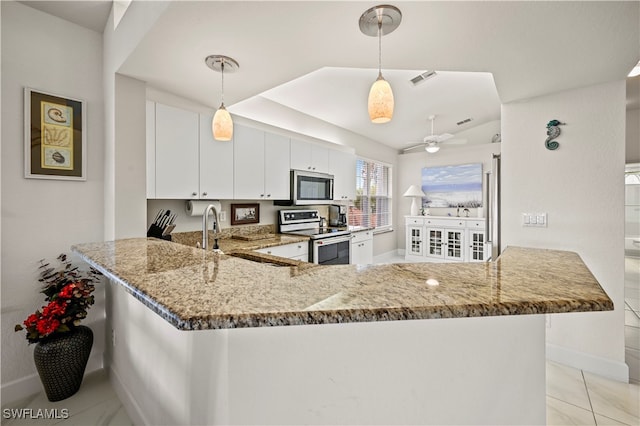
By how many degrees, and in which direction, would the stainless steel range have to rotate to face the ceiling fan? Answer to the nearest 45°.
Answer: approximately 45° to its left

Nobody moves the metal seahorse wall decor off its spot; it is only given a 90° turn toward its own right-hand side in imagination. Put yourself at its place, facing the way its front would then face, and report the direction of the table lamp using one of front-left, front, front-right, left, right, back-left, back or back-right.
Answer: front-right

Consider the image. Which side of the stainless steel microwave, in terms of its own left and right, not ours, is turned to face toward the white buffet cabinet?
left

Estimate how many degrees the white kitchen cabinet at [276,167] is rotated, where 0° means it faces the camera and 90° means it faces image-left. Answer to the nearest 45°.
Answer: approximately 315°

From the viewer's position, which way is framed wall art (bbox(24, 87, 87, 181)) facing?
facing the viewer and to the right of the viewer

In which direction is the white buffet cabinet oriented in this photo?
toward the camera

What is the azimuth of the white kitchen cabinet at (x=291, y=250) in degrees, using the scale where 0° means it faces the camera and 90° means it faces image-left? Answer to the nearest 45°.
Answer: approximately 315°

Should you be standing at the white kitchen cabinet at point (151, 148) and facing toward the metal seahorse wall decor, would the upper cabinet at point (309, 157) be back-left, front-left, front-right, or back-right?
front-left

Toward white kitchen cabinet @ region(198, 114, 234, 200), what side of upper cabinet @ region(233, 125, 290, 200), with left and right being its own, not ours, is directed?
right

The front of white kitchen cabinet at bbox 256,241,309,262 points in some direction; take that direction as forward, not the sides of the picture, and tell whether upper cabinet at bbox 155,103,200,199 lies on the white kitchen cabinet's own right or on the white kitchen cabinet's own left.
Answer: on the white kitchen cabinet's own right
